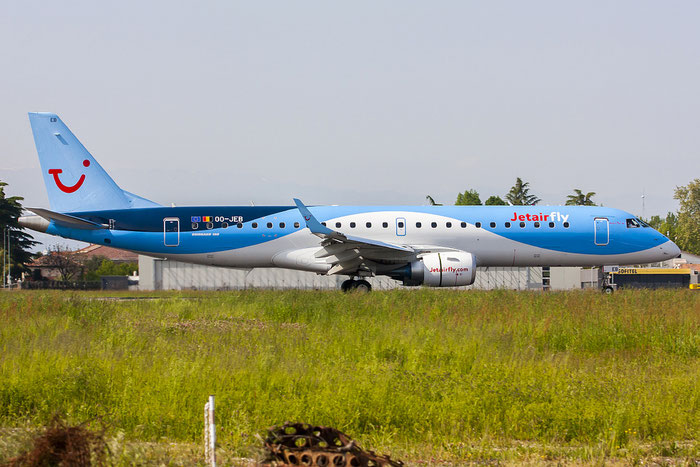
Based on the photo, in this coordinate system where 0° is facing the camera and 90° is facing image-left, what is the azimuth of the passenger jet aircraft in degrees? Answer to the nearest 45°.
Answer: approximately 270°

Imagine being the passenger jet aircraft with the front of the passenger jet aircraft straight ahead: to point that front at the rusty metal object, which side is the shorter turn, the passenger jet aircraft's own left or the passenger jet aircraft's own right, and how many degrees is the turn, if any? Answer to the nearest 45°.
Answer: approximately 90° to the passenger jet aircraft's own right

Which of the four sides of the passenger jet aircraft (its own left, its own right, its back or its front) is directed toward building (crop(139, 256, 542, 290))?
left
